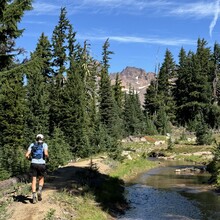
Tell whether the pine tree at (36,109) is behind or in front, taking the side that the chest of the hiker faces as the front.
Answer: in front

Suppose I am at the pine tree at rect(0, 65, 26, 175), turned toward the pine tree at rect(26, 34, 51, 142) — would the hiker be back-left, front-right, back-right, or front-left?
back-right

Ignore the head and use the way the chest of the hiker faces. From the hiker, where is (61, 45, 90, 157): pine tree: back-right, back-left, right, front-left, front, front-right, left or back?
front

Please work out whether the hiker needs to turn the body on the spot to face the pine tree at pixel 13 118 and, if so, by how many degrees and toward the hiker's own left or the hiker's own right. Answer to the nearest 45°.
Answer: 0° — they already face it

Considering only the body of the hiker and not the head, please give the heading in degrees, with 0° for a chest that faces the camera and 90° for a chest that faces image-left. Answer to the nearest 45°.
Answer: approximately 180°
